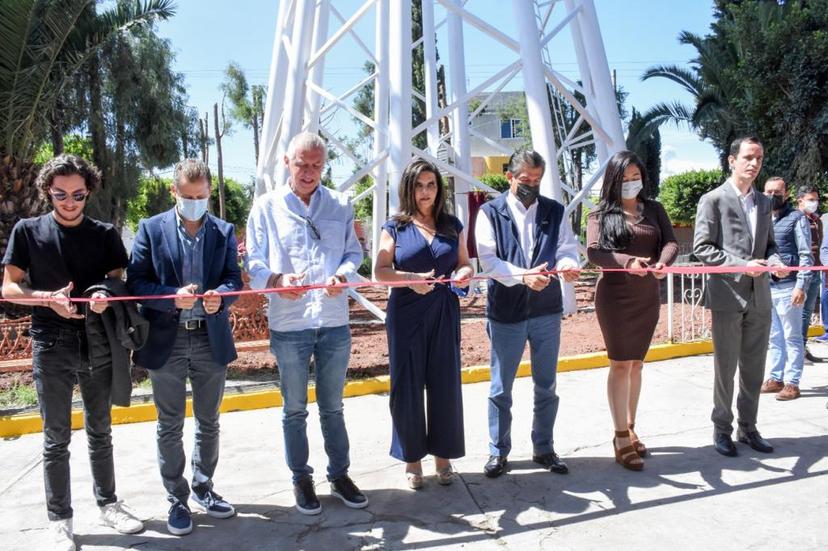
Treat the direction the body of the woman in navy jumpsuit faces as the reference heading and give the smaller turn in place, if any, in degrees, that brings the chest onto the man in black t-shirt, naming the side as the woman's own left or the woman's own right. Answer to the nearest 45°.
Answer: approximately 90° to the woman's own right

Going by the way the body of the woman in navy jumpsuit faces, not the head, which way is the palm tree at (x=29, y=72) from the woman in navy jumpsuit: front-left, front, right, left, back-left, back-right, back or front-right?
back-right

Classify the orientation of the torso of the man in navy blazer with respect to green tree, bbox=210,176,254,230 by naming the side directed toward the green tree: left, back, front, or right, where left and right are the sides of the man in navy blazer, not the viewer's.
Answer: back

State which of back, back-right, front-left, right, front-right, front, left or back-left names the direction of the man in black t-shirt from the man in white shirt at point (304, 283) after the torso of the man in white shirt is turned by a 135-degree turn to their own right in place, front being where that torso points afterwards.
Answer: front-left

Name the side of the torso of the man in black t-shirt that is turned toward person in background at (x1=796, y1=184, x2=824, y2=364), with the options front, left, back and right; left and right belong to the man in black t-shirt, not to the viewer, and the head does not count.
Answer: left

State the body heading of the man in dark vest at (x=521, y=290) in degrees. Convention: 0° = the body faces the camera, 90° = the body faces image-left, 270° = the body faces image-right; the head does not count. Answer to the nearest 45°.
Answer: approximately 0°

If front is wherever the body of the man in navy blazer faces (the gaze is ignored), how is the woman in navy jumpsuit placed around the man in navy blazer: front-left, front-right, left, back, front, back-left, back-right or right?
left

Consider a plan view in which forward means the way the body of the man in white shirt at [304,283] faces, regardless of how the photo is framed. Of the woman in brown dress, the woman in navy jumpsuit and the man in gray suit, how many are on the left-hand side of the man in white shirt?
3

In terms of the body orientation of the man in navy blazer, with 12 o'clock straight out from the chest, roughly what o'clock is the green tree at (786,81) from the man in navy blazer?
The green tree is roughly at 8 o'clock from the man in navy blazer.
